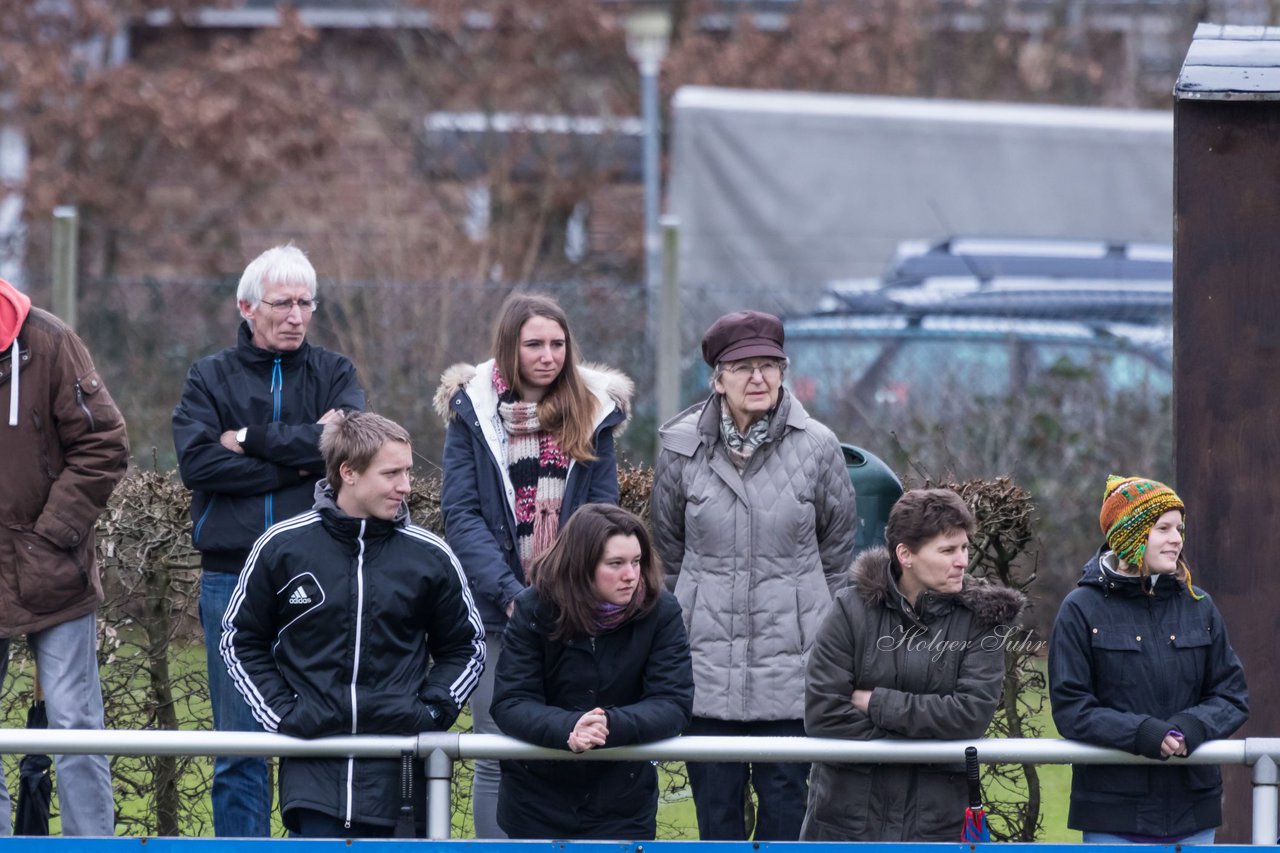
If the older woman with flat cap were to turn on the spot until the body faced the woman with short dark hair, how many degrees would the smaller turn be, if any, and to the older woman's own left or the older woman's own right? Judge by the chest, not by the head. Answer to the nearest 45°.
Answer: approximately 45° to the older woman's own left

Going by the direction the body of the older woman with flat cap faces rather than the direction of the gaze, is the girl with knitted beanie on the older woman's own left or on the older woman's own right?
on the older woman's own left

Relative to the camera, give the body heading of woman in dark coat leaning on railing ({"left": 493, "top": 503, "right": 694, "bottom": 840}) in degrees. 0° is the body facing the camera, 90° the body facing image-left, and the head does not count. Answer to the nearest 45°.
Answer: approximately 0°

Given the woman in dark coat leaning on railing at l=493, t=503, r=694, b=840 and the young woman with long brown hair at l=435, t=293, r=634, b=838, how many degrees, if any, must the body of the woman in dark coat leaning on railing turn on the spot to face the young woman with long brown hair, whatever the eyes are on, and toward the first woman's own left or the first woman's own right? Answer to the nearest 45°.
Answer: approximately 180°

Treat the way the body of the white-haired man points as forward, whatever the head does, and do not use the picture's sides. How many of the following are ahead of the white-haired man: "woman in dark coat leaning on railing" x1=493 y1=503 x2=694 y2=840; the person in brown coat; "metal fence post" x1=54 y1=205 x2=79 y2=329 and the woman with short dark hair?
2

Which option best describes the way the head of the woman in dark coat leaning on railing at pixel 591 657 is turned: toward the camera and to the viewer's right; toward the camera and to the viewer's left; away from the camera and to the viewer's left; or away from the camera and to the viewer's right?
toward the camera and to the viewer's right

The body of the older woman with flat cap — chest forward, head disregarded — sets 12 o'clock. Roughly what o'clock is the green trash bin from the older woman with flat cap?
The green trash bin is roughly at 7 o'clock from the older woman with flat cap.

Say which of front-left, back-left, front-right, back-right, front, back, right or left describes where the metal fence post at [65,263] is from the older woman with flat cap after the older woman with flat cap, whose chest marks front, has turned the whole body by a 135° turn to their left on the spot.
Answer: left

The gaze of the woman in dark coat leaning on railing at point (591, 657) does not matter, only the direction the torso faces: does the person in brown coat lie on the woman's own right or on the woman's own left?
on the woman's own right
